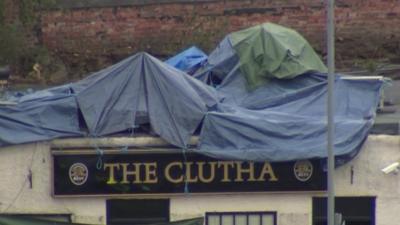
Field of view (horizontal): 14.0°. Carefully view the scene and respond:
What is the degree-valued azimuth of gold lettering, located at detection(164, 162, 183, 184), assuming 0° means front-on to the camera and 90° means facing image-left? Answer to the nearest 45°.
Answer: approximately 0°

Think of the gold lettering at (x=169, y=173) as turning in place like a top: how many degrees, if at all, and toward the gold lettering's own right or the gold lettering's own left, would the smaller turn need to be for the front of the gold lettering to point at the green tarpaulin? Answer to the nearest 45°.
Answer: approximately 135° to the gold lettering's own left

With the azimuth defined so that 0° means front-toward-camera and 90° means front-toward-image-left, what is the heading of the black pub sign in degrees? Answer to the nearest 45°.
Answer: approximately 0°
